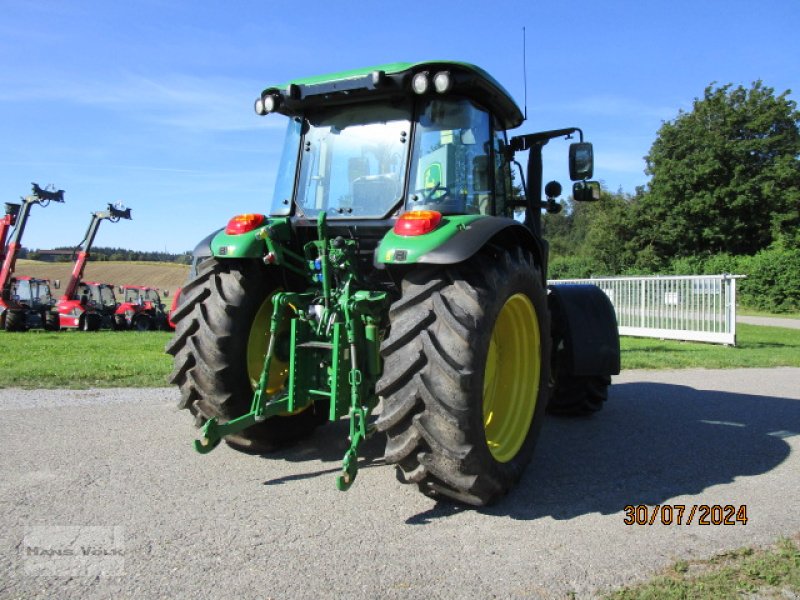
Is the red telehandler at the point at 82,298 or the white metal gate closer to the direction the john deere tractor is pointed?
the white metal gate

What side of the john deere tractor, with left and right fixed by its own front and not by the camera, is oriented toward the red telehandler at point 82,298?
left

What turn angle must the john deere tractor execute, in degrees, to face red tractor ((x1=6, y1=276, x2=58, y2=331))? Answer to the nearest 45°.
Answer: approximately 90° to its left

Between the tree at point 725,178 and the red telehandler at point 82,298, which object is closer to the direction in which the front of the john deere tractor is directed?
the tree

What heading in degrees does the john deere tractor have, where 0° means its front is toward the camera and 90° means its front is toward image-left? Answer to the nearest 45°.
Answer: approximately 225°

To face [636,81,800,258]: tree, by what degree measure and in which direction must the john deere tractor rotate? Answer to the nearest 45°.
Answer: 0° — it already faces it

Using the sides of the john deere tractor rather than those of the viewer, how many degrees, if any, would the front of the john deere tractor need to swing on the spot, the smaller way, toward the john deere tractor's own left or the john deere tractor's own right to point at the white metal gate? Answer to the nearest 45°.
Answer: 0° — it already faces it
